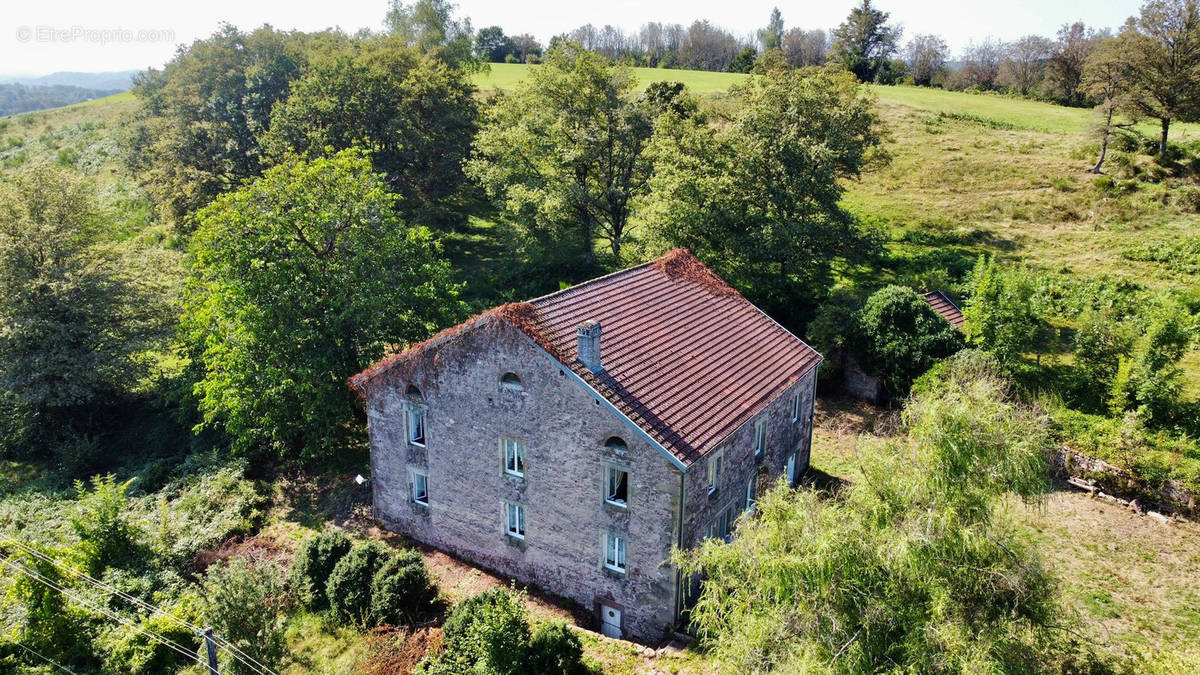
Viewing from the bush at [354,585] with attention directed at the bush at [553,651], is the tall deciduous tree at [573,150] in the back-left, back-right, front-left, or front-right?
back-left

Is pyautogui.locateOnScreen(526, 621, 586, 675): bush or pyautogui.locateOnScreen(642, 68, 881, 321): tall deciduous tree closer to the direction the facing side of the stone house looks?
the bush

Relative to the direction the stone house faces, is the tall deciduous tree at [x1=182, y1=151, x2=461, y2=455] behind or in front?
behind

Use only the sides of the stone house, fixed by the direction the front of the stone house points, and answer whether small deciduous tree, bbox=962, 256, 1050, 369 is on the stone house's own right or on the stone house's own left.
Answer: on the stone house's own left
